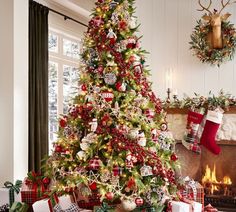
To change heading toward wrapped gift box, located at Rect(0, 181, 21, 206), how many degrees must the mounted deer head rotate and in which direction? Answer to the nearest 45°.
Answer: approximately 45° to its right

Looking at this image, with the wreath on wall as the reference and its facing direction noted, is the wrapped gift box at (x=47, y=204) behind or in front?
in front

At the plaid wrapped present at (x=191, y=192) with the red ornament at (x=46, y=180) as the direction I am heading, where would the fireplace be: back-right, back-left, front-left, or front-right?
back-right

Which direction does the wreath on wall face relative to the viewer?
toward the camera

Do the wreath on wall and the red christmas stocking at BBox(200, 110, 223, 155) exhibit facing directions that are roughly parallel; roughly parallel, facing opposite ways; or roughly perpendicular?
roughly parallel

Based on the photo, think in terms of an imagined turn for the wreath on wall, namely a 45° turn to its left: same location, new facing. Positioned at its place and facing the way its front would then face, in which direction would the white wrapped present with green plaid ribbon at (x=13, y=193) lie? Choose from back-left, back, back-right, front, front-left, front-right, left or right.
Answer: right

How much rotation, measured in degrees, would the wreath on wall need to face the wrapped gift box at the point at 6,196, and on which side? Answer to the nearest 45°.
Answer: approximately 45° to its right

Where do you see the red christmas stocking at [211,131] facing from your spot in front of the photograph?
facing the viewer

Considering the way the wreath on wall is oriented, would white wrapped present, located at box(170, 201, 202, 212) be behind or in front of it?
in front

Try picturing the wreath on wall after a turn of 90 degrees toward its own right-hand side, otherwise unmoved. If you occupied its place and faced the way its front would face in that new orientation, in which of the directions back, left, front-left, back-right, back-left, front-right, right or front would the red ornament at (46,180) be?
front-left

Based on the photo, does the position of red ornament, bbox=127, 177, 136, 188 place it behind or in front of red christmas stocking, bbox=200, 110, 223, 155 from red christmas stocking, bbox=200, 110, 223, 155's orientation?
in front

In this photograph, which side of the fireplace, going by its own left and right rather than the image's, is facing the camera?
front

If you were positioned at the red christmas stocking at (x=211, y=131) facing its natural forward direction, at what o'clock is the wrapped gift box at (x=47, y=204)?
The wrapped gift box is roughly at 1 o'clock from the red christmas stocking.
